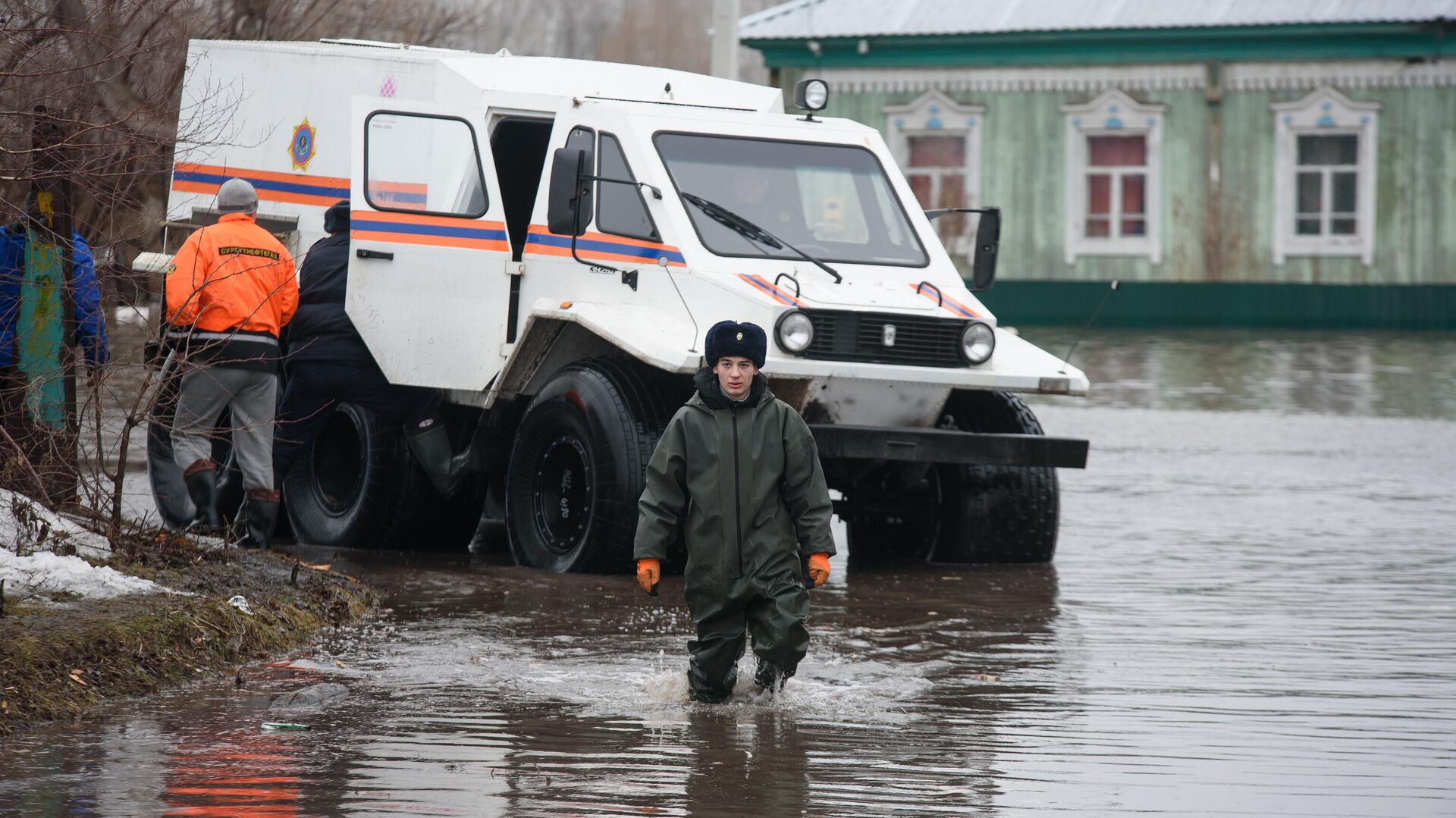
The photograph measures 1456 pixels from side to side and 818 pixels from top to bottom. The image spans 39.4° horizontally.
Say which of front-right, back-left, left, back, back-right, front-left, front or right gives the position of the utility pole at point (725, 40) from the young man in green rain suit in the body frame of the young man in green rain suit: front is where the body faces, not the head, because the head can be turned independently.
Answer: back

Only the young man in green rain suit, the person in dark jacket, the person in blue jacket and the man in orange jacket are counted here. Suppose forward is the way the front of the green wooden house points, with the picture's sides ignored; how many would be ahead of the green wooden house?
4

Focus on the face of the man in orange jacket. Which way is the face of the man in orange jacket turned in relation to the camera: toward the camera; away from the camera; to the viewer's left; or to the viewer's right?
away from the camera

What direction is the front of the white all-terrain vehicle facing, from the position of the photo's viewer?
facing the viewer and to the right of the viewer

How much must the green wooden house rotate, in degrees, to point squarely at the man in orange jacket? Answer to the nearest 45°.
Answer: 0° — it already faces them

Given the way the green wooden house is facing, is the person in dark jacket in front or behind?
in front

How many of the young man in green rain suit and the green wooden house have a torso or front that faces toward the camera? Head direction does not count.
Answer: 2

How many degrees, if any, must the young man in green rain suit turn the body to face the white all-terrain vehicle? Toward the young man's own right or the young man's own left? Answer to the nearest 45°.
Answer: approximately 180°

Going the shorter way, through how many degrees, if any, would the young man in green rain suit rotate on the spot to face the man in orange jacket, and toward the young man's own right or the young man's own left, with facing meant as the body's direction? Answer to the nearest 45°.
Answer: approximately 135° to the young man's own right

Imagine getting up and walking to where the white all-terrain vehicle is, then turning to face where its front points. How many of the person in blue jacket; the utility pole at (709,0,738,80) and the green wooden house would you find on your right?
1

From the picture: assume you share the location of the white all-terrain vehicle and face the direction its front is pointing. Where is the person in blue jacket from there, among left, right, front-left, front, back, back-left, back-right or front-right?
right

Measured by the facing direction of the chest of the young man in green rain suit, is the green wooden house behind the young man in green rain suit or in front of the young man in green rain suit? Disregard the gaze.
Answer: behind

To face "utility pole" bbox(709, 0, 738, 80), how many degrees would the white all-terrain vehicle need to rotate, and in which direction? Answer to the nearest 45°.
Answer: approximately 135° to its left

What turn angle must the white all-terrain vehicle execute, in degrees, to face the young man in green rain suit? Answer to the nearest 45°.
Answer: approximately 45° to its right
